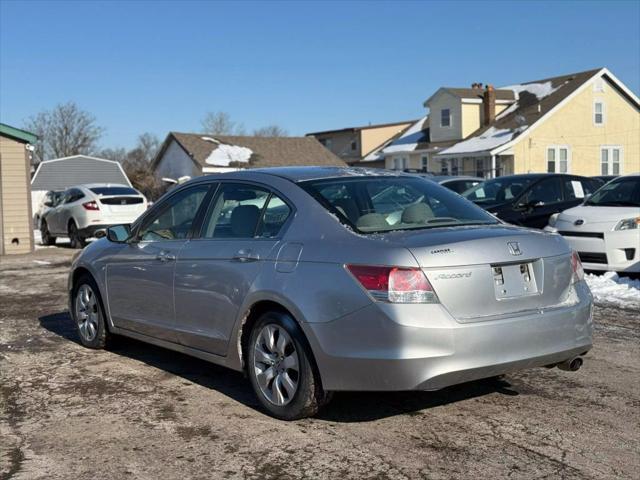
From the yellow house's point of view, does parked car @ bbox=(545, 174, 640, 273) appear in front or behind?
in front

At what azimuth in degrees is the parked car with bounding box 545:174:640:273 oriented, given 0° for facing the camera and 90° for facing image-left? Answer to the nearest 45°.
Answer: approximately 45°

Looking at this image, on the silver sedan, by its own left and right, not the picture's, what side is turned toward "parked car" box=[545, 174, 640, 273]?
right

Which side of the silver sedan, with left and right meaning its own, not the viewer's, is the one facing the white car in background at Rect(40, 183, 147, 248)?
front

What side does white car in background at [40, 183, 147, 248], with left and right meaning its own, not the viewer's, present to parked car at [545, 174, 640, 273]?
back

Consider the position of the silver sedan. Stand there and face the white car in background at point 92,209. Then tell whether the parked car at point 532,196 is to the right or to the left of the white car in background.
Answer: right

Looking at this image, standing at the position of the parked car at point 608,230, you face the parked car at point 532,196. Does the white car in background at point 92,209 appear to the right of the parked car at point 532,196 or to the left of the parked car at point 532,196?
left

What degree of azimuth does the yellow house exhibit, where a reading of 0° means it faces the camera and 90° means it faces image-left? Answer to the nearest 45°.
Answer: approximately 45°

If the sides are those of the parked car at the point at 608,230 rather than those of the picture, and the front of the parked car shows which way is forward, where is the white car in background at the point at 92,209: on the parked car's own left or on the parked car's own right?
on the parked car's own right

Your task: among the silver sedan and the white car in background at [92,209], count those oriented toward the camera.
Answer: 0

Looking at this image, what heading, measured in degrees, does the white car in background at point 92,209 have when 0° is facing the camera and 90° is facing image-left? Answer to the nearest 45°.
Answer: approximately 135°

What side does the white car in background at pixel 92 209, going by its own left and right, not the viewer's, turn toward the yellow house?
right
